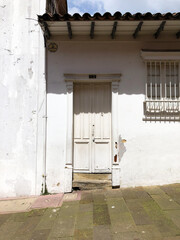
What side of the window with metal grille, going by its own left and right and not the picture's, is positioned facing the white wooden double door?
right

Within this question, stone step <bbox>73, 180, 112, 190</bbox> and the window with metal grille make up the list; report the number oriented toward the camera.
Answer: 2

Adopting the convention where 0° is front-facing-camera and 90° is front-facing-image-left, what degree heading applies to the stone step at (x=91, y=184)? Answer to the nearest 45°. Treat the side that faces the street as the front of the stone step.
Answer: approximately 0°

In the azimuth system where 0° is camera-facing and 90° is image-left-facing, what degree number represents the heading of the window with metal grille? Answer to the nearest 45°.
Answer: approximately 0°
